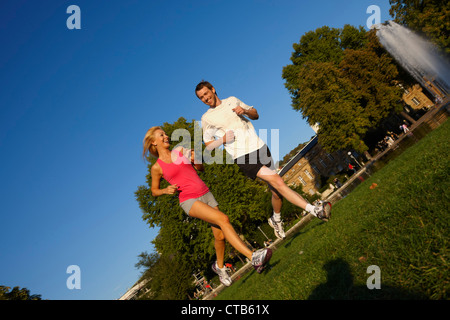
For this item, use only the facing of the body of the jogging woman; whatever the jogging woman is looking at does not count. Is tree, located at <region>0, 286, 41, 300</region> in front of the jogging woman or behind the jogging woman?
behind

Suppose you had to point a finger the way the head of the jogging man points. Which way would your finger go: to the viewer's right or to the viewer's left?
to the viewer's left

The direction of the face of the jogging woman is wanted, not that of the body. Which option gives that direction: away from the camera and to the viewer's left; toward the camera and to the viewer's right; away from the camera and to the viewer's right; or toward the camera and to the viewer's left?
toward the camera and to the viewer's right

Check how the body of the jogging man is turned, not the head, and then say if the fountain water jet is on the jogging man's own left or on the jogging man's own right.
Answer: on the jogging man's own left

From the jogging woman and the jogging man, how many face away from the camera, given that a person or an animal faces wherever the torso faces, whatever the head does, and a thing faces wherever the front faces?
0

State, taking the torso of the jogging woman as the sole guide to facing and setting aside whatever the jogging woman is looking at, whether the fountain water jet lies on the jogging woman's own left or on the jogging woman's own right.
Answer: on the jogging woman's own left

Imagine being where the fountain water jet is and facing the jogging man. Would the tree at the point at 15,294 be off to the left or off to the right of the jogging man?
right

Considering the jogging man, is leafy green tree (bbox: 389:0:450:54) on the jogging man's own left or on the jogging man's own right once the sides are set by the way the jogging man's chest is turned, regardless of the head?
on the jogging man's own left
